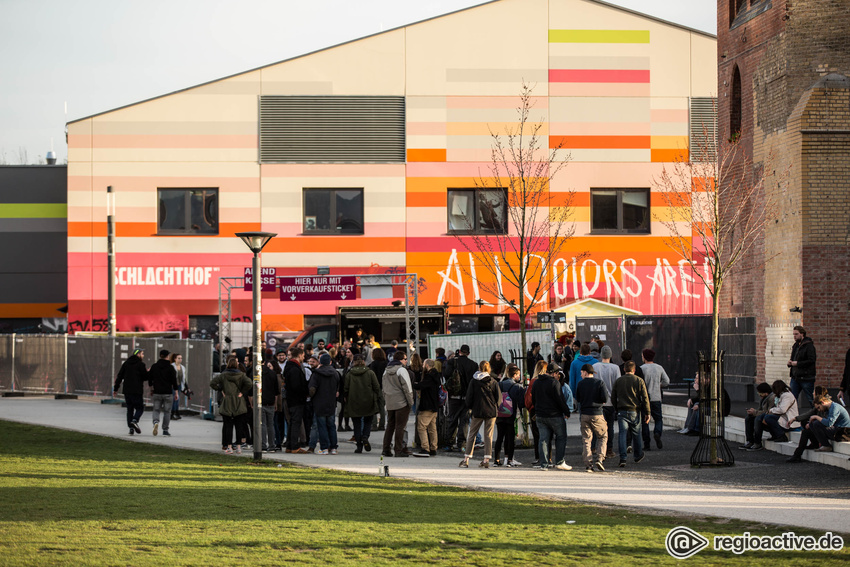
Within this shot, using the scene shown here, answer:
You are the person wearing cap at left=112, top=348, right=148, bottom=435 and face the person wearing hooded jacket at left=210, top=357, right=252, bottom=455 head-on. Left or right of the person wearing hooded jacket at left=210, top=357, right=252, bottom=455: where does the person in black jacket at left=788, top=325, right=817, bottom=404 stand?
left

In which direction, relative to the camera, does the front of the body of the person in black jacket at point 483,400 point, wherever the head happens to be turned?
away from the camera

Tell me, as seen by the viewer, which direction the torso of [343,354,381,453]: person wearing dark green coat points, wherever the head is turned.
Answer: away from the camera

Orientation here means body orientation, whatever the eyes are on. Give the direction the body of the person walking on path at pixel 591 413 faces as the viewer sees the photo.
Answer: away from the camera
